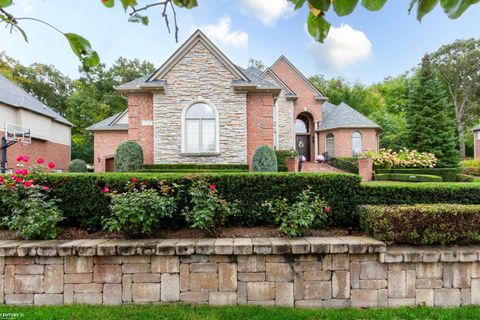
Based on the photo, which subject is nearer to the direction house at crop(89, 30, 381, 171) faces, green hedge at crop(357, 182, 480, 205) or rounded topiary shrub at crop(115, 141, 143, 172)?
the green hedge

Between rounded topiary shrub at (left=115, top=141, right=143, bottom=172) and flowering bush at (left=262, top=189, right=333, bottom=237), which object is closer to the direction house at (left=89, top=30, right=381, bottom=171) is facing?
the flowering bush

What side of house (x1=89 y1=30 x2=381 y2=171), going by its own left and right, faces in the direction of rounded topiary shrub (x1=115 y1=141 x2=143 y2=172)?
right

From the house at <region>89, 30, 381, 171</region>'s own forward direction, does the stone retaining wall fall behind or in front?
in front

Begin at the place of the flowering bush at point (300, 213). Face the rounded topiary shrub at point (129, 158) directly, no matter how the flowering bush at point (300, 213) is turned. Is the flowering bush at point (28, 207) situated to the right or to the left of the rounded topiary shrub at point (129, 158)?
left

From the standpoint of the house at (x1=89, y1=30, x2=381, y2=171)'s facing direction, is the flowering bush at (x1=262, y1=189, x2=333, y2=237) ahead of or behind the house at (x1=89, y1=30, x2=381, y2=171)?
ahead

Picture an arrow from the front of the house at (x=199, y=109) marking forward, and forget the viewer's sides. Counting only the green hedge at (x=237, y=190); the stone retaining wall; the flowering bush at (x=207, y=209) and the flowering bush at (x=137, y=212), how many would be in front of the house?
4

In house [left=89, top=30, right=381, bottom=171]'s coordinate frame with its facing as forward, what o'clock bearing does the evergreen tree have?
The evergreen tree is roughly at 8 o'clock from the house.

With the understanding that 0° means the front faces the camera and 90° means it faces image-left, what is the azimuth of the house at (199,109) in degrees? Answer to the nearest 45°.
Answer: approximately 0°

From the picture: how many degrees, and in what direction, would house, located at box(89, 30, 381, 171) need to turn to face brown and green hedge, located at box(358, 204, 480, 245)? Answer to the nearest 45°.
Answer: approximately 45° to its left

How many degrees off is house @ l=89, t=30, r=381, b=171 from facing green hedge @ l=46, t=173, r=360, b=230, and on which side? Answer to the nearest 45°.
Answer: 0° — it already faces it

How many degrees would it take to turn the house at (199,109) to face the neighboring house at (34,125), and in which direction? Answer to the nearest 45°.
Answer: approximately 135° to its right

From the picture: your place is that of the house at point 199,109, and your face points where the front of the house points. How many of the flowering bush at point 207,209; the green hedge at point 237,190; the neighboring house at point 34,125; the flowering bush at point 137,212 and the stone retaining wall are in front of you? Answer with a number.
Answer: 4

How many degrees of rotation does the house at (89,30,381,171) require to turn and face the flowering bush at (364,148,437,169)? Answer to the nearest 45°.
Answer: approximately 90° to its left

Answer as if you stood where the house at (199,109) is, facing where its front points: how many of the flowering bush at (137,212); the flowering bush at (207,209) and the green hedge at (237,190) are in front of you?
3

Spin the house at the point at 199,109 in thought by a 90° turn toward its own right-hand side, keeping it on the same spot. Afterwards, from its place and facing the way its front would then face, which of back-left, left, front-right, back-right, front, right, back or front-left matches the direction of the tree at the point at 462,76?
back-right

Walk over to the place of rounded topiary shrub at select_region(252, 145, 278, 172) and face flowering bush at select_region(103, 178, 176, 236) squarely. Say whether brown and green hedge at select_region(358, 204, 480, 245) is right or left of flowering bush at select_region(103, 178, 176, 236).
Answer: left
